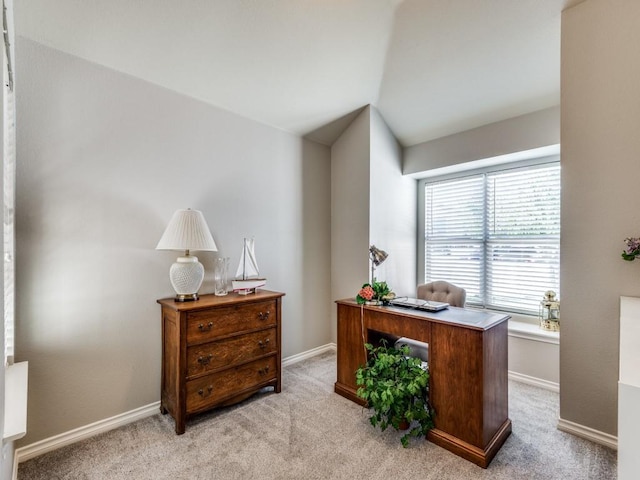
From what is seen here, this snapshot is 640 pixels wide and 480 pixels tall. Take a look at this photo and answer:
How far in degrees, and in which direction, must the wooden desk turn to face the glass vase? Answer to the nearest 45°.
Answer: approximately 135° to its left

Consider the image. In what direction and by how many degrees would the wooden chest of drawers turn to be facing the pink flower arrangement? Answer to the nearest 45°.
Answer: approximately 45° to its left

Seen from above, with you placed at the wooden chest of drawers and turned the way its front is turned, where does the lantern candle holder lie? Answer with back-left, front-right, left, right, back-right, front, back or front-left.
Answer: front-left

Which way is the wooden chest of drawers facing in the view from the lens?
facing the viewer and to the right of the viewer

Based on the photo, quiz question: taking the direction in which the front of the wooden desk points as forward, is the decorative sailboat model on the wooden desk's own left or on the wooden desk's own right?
on the wooden desk's own left

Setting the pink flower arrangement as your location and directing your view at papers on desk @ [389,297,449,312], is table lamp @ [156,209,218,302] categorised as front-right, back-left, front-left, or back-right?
back-right

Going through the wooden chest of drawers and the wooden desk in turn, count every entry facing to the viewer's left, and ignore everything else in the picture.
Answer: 0

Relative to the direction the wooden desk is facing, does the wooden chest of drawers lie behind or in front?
behind

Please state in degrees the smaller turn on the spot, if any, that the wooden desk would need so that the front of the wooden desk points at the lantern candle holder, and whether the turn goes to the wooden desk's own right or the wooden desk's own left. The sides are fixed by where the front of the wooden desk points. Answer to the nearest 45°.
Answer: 0° — it already faces it
